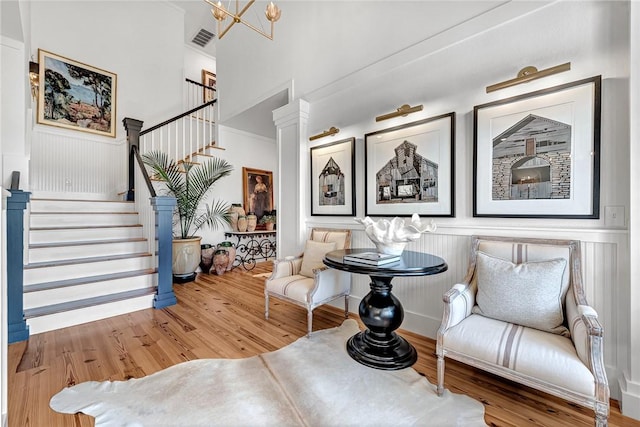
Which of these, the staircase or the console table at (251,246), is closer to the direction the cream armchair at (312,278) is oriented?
the staircase

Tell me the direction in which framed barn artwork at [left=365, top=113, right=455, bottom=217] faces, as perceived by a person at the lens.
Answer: facing the viewer and to the left of the viewer

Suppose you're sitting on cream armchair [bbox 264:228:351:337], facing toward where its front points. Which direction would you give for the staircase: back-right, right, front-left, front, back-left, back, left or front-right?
front-right

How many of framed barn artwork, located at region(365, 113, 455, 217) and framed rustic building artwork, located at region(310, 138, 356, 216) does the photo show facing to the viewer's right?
0

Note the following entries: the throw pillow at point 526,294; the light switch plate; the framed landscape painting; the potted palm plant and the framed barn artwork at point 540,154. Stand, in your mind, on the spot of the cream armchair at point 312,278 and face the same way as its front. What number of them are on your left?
3

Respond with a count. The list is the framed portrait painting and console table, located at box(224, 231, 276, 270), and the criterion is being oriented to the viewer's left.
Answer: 0

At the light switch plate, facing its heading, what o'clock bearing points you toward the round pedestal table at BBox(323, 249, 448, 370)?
The round pedestal table is roughly at 2 o'clock from the light switch plate.

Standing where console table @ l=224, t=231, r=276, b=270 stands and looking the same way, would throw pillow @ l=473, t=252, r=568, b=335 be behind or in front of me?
in front

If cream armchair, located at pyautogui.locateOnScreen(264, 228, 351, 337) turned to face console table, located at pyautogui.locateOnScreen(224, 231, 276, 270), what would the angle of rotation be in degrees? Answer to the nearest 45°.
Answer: approximately 90° to its right

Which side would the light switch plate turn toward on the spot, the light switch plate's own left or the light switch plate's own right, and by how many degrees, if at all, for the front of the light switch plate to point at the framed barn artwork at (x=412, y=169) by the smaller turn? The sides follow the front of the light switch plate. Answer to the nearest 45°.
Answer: approximately 90° to the light switch plate's own right

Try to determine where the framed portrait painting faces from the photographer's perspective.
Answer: facing the viewer and to the right of the viewer
